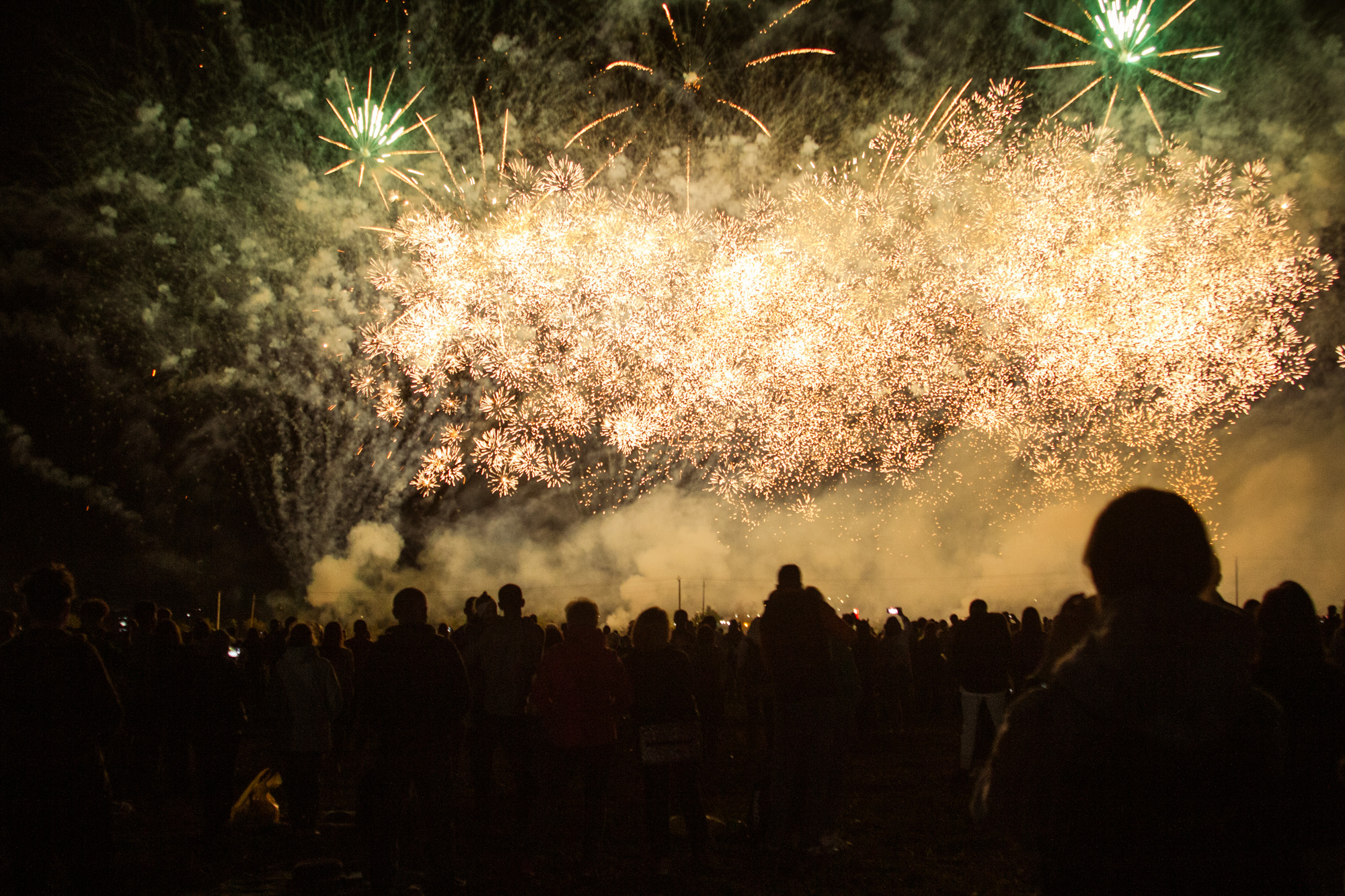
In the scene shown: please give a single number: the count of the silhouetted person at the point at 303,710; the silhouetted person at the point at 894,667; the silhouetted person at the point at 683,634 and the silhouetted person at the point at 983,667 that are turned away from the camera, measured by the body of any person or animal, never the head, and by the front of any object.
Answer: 4

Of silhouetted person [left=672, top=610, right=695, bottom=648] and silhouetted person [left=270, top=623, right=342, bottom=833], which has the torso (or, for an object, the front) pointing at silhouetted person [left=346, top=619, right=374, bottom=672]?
silhouetted person [left=270, top=623, right=342, bottom=833]

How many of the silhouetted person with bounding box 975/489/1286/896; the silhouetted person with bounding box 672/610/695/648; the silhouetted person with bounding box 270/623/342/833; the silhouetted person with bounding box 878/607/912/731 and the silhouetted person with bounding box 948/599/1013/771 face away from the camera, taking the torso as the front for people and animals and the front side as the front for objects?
5

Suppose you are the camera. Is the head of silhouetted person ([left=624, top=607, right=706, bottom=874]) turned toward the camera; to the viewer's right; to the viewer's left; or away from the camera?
away from the camera

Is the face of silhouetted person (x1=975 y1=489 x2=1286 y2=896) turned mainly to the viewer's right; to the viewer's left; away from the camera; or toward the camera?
away from the camera

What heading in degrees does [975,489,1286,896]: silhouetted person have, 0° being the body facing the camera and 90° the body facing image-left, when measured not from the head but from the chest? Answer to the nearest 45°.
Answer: approximately 180°

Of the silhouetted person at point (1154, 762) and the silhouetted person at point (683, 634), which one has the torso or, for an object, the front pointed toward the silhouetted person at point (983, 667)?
the silhouetted person at point (1154, 762)

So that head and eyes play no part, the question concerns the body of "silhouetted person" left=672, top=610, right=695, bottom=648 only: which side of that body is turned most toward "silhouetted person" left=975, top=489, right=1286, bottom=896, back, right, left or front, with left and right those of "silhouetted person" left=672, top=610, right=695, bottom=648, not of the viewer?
back

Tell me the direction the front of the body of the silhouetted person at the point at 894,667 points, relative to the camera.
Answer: away from the camera

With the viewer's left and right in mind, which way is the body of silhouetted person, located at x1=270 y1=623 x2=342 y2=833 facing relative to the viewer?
facing away from the viewer

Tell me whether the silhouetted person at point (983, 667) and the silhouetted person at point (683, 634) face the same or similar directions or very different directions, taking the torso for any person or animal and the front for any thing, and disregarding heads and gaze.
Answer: same or similar directions

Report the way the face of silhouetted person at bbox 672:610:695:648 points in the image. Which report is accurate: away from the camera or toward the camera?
away from the camera

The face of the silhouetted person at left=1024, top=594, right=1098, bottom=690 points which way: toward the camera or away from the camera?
away from the camera

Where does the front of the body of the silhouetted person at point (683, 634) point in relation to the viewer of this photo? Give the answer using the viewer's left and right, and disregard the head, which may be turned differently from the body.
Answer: facing away from the viewer

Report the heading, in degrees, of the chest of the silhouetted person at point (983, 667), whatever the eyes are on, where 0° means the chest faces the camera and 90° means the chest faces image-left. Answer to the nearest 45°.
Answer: approximately 180°

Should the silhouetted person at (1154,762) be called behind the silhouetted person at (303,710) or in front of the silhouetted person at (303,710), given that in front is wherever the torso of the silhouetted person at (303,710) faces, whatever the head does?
behind
